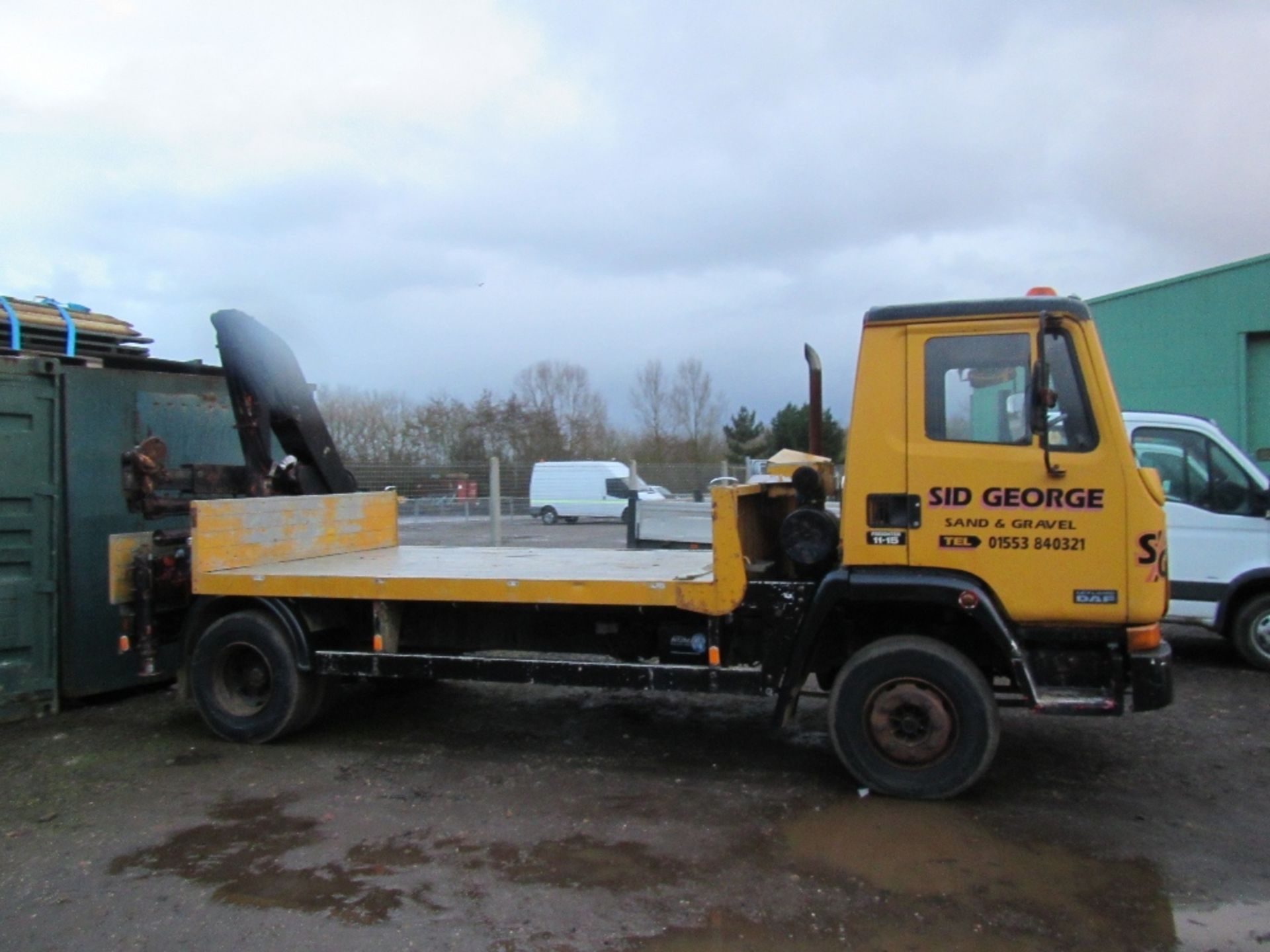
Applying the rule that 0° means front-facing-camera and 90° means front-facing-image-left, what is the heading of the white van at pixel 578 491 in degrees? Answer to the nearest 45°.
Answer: approximately 270°

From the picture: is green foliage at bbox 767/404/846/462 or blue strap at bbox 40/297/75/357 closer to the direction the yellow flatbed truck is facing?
the green foliage

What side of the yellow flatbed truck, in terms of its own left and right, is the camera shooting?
right

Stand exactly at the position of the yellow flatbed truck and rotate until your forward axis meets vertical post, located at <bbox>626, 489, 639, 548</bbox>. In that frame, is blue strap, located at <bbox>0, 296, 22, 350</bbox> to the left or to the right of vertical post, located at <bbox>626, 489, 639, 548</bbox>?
left

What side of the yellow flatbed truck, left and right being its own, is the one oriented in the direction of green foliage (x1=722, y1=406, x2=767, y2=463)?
left

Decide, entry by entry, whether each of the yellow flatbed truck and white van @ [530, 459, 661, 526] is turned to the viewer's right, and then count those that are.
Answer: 2

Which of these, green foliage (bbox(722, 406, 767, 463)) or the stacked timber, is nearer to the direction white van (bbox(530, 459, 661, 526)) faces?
the green foliage

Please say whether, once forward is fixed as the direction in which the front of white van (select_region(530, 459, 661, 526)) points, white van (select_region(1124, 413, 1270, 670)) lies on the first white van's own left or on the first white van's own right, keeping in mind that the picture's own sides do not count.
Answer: on the first white van's own right

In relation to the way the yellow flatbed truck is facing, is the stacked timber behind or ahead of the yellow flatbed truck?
behind

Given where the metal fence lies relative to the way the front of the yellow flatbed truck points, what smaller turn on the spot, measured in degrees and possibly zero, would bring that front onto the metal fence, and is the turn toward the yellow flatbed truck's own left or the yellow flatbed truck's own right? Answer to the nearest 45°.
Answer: approximately 135° to the yellow flatbed truck's own left

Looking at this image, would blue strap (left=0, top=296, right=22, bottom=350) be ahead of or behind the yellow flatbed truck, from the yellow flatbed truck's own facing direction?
behind

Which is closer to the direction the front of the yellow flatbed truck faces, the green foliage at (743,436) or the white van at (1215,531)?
the white van

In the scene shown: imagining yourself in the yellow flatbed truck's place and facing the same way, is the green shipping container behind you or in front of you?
behind
